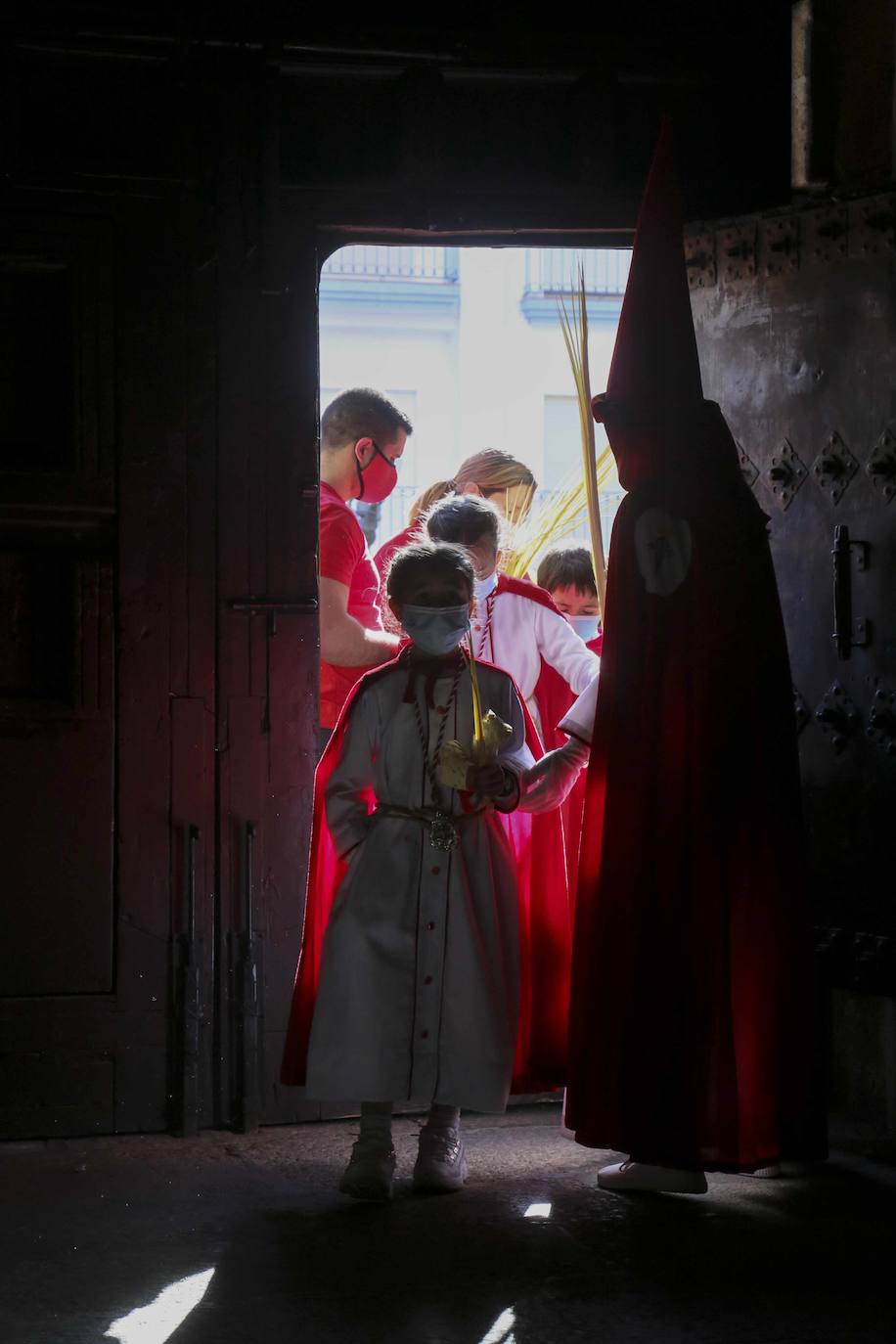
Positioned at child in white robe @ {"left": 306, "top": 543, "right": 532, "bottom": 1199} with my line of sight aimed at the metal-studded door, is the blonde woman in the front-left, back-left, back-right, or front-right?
front-left

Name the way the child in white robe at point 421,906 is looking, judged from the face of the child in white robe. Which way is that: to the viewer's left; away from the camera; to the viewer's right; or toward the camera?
toward the camera

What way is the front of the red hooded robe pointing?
to the viewer's left

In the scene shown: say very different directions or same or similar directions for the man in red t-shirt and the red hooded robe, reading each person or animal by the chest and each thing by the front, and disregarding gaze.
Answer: very different directions

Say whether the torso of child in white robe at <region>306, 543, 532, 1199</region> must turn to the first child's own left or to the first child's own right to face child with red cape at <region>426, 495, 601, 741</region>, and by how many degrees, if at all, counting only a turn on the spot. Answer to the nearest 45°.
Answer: approximately 180°

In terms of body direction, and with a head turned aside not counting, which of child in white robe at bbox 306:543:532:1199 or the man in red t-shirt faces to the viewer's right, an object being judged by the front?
the man in red t-shirt

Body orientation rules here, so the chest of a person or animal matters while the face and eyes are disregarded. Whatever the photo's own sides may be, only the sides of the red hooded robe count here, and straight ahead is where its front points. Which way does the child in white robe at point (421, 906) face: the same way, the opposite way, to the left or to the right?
to the left

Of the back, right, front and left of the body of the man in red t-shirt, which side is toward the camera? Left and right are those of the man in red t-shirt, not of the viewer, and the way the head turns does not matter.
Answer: right

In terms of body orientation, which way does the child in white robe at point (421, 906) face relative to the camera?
toward the camera

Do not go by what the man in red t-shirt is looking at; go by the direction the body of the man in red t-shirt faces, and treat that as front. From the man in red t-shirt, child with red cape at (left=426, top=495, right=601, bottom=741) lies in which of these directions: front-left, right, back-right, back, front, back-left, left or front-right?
front-right

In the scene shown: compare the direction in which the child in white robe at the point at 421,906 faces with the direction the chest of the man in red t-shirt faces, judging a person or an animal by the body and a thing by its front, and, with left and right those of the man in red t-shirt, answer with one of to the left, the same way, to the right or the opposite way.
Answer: to the right

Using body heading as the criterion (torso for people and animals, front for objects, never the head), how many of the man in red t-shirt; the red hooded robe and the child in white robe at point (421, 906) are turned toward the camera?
1

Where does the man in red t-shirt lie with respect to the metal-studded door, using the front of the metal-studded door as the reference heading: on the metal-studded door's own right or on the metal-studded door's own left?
on the metal-studded door's own right

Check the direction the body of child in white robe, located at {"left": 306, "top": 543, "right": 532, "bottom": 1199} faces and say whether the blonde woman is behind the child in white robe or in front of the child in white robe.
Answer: behind
